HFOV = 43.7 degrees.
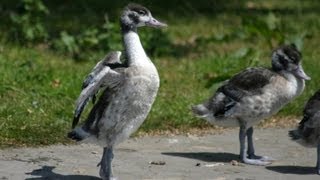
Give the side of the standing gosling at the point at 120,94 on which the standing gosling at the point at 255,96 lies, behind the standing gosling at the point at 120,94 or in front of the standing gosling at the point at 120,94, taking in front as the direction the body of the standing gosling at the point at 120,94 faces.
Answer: in front

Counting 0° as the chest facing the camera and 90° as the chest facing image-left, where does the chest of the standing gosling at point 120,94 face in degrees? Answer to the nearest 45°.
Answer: approximately 270°

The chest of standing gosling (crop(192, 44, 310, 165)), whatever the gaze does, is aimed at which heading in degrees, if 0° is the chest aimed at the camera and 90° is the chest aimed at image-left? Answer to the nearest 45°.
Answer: approximately 270°

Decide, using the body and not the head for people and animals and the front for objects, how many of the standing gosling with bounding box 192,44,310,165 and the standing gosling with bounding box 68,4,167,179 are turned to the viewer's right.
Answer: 2

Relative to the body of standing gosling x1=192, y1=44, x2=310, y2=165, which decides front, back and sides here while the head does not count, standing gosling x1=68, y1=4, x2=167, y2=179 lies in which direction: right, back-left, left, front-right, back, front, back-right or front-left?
back-right
